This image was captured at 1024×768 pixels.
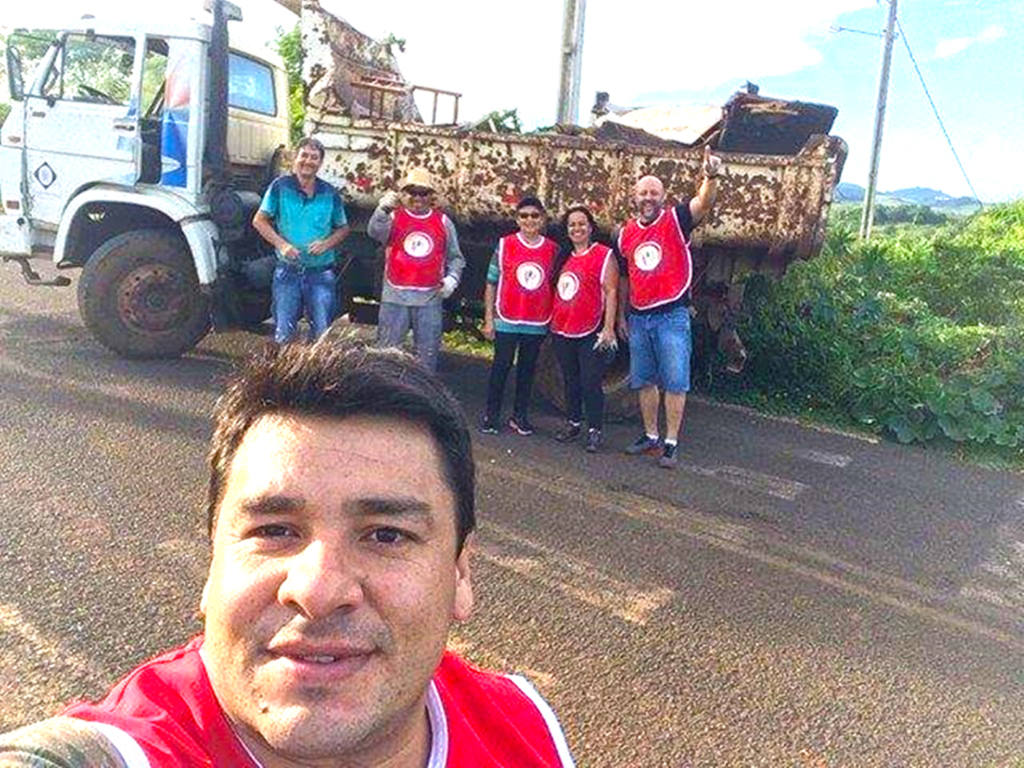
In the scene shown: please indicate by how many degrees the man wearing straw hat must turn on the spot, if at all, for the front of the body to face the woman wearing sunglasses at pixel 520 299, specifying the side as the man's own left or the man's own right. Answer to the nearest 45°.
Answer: approximately 90° to the man's own left

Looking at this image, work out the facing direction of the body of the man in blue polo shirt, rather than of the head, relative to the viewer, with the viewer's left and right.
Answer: facing the viewer

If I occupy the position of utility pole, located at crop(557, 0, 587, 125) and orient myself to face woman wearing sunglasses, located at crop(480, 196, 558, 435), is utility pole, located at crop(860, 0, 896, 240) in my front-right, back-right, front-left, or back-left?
back-left

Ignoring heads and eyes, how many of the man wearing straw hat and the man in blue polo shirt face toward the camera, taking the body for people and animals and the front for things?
2

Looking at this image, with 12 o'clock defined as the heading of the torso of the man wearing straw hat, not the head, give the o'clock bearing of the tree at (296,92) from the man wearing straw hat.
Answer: The tree is roughly at 5 o'clock from the man wearing straw hat.

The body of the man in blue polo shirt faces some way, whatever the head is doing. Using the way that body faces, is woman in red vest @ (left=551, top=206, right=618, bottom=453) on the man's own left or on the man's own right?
on the man's own left

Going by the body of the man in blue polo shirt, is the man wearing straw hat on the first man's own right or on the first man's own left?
on the first man's own left

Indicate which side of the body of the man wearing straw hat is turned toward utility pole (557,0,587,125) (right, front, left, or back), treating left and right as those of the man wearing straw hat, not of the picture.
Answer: back

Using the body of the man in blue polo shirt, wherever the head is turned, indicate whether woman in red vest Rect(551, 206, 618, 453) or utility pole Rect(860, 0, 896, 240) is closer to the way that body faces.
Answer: the woman in red vest

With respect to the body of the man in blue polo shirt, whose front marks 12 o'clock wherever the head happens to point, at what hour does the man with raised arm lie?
The man with raised arm is roughly at 10 o'clock from the man in blue polo shirt.

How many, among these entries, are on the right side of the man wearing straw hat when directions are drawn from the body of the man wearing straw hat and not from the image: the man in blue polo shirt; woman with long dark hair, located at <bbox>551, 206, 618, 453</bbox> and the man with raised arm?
1
